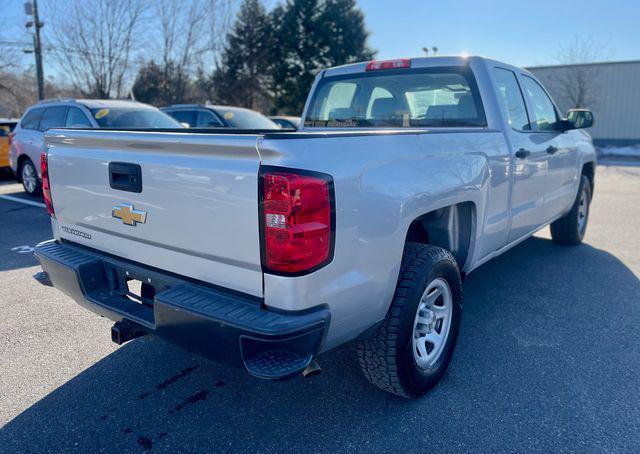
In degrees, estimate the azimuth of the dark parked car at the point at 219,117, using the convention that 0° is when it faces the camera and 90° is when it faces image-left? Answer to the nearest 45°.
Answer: approximately 315°

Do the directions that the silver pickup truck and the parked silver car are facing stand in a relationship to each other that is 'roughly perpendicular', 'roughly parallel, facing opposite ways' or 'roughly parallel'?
roughly perpendicular

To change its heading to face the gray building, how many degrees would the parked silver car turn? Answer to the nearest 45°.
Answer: approximately 45° to its left

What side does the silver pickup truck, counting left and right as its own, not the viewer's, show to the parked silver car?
left

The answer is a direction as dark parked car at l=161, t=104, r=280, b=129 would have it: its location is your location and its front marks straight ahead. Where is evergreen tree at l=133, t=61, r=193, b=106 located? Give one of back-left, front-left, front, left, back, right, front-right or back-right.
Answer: back-left

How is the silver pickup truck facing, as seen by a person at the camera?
facing away from the viewer and to the right of the viewer

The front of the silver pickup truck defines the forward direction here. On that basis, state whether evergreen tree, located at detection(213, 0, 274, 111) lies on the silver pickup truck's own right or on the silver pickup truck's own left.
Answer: on the silver pickup truck's own left

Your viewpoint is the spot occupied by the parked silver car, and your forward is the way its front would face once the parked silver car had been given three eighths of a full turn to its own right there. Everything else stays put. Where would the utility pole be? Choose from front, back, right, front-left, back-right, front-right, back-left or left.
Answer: right
